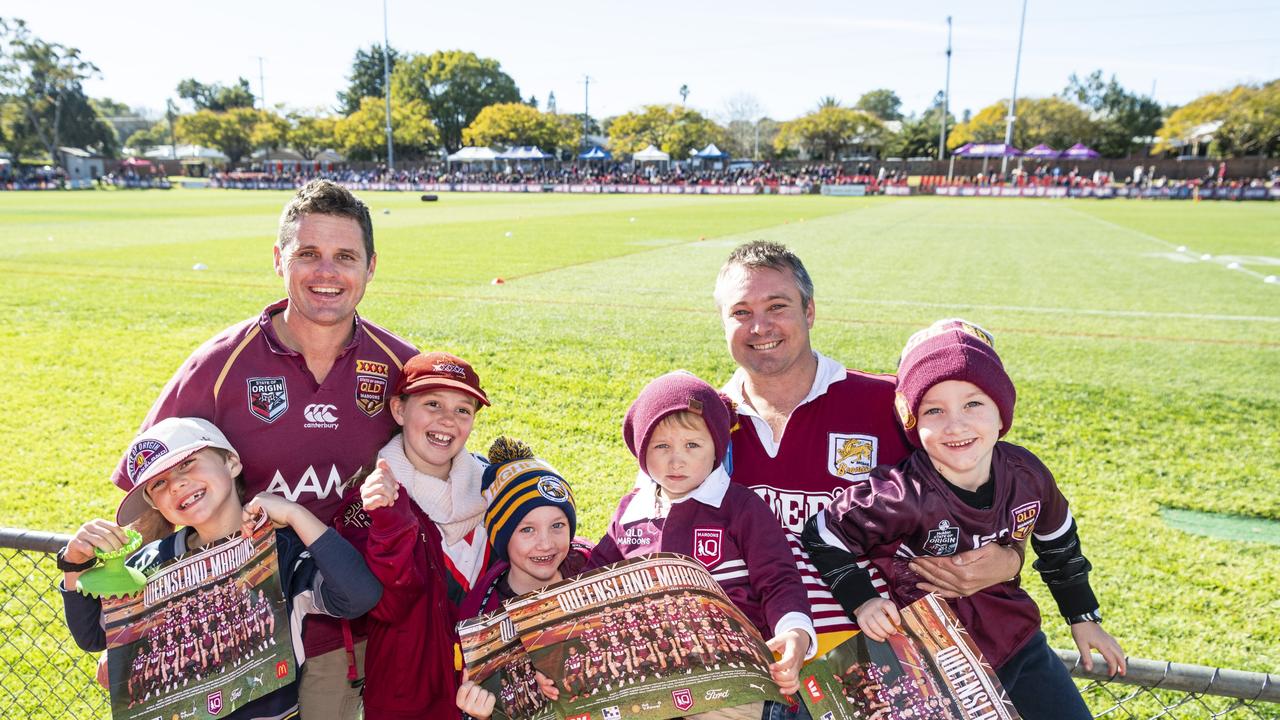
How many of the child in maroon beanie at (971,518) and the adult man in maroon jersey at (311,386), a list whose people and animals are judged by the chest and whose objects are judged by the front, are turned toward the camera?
2

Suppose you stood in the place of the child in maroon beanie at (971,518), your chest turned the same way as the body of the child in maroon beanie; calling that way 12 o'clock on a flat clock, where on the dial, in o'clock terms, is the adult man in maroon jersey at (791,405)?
The adult man in maroon jersey is roughly at 4 o'clock from the child in maroon beanie.

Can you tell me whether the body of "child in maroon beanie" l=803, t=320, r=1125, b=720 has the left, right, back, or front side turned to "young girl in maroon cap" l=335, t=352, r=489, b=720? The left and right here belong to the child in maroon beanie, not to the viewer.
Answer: right

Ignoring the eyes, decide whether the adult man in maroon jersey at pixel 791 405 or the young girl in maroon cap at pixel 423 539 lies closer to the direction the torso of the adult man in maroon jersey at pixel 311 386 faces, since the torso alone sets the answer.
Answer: the young girl in maroon cap

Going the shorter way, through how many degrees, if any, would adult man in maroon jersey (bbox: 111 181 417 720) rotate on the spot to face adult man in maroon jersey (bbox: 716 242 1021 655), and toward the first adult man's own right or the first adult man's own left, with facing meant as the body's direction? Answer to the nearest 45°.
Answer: approximately 45° to the first adult man's own left

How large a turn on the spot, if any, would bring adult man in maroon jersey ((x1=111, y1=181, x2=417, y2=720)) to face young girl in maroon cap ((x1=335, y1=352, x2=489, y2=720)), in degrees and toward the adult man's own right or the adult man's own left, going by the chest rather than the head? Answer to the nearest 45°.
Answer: approximately 45° to the adult man's own left

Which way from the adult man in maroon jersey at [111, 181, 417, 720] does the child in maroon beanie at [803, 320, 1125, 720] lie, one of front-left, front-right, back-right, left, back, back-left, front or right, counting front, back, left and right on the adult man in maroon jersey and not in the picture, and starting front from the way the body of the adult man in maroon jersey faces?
front-left

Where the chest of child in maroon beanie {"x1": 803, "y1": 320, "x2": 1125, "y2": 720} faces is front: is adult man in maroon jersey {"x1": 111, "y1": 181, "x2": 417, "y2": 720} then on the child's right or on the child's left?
on the child's right

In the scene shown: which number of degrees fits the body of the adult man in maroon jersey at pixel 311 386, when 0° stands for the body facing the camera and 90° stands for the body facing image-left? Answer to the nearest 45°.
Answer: approximately 0°

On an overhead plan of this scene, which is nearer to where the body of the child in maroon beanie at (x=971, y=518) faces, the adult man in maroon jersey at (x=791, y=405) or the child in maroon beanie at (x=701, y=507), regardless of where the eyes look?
the child in maroon beanie

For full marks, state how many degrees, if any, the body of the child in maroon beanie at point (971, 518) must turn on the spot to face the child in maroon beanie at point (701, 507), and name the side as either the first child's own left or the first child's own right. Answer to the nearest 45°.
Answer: approximately 90° to the first child's own right
